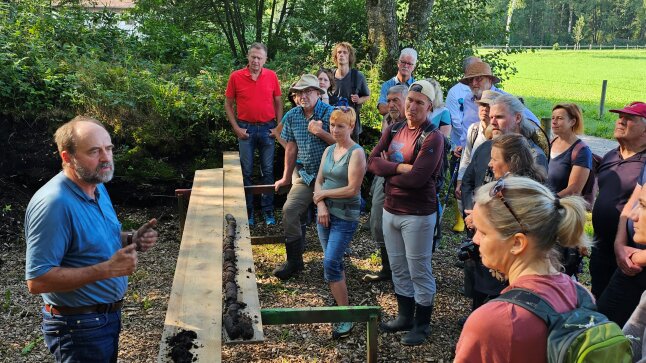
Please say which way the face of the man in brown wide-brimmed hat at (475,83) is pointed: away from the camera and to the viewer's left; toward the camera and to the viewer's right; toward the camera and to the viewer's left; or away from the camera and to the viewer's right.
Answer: toward the camera and to the viewer's left

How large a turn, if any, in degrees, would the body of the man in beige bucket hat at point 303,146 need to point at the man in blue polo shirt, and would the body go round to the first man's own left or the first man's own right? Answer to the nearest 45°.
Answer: approximately 45° to the first man's own left

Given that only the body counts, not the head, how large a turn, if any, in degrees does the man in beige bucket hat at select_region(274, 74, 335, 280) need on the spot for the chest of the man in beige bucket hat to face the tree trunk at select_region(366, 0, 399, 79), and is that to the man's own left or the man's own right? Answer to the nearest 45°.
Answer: approximately 135° to the man's own right

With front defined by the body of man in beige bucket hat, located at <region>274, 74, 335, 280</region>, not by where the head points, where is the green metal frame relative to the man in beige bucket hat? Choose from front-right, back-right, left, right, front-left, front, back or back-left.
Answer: front-left

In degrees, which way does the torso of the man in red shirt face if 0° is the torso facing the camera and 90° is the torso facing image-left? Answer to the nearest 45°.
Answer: approximately 0°

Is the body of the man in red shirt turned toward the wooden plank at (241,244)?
yes

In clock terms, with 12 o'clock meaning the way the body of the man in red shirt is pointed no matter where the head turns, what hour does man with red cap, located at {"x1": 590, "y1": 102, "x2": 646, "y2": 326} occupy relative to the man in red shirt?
The man with red cap is roughly at 11 o'clock from the man in red shirt.

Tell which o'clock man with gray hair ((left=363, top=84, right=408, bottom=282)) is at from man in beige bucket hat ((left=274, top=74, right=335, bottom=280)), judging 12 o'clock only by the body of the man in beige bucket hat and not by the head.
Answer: The man with gray hair is roughly at 8 o'clock from the man in beige bucket hat.

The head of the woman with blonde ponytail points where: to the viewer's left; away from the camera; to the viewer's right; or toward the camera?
to the viewer's left

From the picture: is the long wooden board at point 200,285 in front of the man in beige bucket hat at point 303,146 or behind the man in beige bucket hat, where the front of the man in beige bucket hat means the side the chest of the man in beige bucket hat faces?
in front

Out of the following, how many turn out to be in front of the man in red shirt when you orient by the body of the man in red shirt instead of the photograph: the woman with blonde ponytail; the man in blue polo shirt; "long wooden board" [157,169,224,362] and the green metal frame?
4

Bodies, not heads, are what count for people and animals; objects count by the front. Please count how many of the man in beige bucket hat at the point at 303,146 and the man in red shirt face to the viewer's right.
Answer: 0

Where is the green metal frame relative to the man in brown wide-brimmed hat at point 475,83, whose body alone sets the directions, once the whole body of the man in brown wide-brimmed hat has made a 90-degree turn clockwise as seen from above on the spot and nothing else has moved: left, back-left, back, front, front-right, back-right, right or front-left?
back-left
